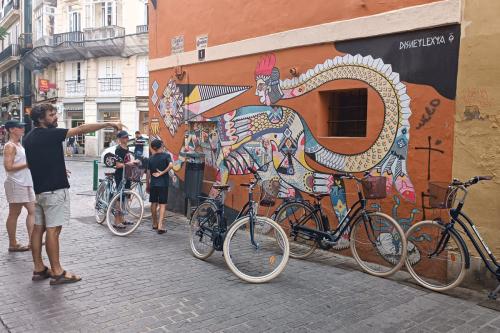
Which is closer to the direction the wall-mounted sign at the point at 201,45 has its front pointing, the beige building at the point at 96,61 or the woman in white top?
the woman in white top

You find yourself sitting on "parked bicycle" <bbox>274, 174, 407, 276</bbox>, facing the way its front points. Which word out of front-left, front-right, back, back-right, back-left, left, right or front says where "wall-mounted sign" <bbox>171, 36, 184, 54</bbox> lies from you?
back

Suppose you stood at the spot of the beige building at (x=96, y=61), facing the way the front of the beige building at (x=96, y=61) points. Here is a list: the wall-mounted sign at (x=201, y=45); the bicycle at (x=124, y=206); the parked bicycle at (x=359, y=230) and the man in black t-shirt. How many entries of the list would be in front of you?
4

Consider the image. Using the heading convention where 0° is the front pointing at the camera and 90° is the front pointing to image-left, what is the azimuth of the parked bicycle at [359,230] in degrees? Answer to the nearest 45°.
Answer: approximately 315°

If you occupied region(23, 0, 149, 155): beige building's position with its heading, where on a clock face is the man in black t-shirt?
The man in black t-shirt is roughly at 12 o'clock from the beige building.

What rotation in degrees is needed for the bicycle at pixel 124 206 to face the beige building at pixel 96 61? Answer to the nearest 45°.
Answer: approximately 135° to its left

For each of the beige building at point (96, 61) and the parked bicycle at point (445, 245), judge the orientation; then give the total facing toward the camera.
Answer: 1

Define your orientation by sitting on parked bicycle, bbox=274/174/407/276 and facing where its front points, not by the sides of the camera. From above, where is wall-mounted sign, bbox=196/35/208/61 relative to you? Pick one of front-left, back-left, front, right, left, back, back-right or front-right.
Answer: back
